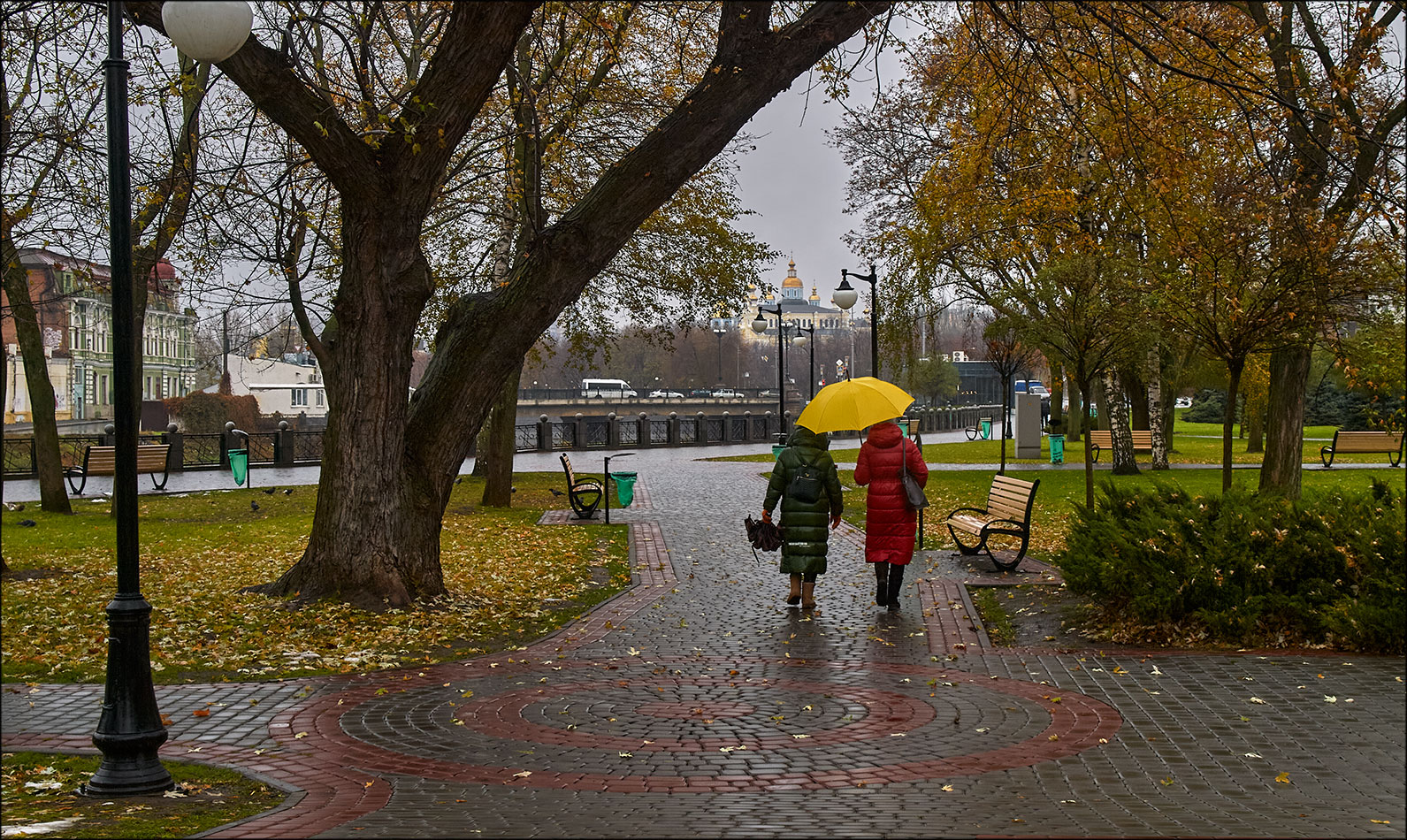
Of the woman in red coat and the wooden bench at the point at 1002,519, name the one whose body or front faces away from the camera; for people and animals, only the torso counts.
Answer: the woman in red coat

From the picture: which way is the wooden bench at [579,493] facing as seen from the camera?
to the viewer's right

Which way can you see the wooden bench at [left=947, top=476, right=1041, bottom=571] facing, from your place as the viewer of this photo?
facing the viewer and to the left of the viewer

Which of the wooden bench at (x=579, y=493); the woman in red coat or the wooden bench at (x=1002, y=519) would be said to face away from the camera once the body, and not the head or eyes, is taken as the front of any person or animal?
the woman in red coat

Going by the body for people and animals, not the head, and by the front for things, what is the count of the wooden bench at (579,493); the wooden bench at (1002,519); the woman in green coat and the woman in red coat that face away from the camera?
2

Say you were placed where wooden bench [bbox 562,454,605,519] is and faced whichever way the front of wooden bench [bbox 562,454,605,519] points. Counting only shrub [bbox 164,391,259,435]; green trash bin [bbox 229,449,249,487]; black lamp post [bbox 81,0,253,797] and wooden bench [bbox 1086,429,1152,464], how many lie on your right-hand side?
1

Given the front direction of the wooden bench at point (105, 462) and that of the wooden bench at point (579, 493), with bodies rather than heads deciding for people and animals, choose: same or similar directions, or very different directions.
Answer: very different directions

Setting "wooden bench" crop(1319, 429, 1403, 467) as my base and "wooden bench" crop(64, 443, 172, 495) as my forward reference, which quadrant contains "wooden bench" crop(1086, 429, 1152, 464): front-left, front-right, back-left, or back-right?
front-right

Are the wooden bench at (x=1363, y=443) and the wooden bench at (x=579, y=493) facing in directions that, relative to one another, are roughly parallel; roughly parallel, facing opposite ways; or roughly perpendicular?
roughly perpendicular

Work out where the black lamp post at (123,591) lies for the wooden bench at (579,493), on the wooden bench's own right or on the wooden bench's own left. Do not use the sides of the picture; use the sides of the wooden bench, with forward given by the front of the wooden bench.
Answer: on the wooden bench's own right

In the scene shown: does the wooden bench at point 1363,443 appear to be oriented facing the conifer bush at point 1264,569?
no

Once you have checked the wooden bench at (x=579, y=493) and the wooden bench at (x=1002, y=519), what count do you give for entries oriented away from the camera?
0

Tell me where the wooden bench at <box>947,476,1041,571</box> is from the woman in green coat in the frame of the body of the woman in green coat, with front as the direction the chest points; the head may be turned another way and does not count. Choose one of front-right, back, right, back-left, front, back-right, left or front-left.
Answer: front-right

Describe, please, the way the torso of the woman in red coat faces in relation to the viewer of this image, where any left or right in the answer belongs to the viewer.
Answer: facing away from the viewer

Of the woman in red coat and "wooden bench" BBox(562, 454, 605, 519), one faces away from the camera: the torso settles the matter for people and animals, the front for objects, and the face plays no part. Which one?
the woman in red coat

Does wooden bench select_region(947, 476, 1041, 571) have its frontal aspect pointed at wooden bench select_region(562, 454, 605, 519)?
no

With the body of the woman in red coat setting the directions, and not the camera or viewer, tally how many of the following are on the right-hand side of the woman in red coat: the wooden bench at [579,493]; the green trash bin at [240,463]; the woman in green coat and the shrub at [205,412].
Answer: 0

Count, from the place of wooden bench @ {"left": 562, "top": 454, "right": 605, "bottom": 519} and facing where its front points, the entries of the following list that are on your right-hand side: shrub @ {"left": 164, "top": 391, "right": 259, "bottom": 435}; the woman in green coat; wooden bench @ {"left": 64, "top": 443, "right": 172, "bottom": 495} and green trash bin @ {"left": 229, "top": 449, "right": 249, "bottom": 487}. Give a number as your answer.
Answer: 1

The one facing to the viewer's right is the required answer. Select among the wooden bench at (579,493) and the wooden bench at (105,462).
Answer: the wooden bench at (579,493)
